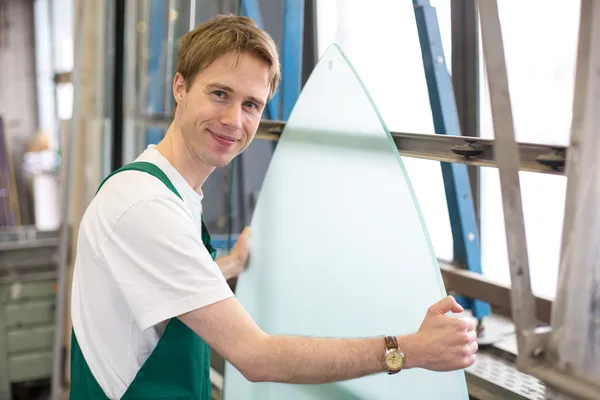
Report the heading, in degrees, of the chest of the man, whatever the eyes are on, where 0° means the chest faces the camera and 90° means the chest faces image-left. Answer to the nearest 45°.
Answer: approximately 270°
